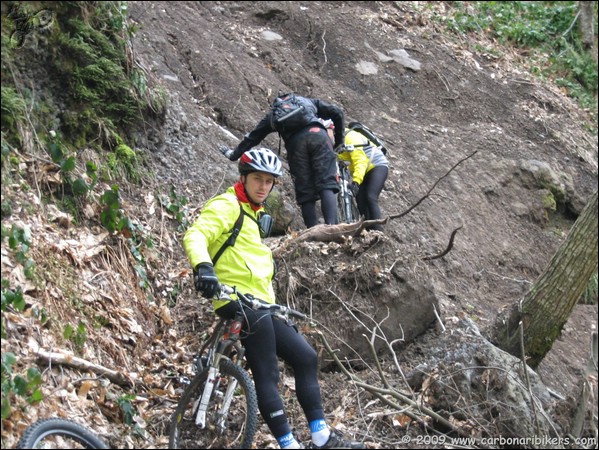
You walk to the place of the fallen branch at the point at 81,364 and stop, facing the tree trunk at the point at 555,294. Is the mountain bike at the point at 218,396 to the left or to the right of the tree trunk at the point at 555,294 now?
right

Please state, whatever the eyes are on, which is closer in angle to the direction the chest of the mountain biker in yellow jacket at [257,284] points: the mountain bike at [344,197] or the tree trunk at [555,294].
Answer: the tree trunk

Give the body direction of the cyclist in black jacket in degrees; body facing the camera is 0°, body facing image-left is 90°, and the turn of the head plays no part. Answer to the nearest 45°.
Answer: approximately 180°

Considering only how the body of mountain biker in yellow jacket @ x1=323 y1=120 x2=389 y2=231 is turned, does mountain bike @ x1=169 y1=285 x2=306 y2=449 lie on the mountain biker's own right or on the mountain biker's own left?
on the mountain biker's own left

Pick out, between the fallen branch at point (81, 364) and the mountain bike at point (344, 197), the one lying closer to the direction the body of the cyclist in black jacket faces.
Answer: the mountain bike

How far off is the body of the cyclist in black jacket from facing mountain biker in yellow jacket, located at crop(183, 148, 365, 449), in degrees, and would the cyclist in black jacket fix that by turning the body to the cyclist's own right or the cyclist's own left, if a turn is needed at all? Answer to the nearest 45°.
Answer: approximately 180°

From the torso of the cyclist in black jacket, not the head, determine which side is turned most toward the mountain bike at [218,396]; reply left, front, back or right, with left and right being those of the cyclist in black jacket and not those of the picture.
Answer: back

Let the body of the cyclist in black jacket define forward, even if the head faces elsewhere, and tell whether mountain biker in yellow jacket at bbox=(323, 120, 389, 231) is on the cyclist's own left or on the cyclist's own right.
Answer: on the cyclist's own right
